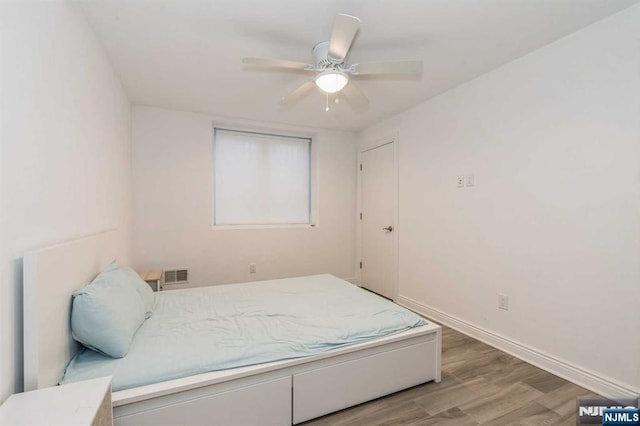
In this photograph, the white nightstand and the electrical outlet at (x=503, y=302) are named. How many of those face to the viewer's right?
1

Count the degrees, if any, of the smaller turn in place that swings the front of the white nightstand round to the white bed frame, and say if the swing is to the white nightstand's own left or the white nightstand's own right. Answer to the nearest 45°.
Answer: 0° — it already faces it

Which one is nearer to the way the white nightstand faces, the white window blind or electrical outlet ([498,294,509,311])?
the electrical outlet

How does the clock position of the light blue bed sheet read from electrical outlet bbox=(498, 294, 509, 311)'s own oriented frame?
The light blue bed sheet is roughly at 12 o'clock from the electrical outlet.

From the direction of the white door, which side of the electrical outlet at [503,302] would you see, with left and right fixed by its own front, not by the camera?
right

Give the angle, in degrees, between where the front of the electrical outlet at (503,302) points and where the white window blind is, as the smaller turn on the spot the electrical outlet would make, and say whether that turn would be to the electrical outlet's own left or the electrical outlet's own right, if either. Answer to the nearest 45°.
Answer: approximately 45° to the electrical outlet's own right

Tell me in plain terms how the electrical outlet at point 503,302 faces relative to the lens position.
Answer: facing the viewer and to the left of the viewer

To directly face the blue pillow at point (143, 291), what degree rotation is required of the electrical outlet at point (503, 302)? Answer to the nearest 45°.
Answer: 0° — it already faces it

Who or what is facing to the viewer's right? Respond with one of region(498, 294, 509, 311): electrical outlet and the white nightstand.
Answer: the white nightstand

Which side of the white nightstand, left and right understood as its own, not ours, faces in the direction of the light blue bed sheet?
left

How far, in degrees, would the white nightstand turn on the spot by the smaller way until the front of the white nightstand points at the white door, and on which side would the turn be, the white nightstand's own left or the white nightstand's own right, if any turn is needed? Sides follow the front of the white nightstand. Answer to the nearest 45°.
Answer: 0° — it already faces it

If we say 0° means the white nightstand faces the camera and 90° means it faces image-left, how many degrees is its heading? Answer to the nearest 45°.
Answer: approximately 270°

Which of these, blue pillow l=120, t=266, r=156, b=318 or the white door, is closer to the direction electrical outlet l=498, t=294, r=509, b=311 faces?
the blue pillow
